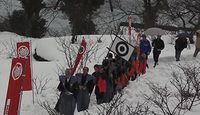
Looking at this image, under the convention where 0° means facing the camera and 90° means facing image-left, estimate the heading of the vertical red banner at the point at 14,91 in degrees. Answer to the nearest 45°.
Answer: approximately 0°

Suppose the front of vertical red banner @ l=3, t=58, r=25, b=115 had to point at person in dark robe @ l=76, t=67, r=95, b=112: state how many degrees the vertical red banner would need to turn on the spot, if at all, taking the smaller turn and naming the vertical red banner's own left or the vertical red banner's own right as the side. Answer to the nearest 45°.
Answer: approximately 135° to the vertical red banner's own left

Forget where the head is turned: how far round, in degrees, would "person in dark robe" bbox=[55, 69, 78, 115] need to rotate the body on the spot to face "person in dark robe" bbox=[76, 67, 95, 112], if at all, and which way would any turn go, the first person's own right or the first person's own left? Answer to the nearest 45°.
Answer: approximately 135° to the first person's own left

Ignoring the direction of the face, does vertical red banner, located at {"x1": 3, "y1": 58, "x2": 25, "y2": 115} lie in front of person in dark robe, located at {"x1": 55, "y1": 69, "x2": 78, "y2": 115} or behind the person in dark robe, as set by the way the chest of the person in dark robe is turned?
in front

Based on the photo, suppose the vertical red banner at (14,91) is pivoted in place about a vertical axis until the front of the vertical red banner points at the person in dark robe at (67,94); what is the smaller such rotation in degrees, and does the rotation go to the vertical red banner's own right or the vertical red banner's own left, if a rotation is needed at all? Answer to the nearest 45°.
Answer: approximately 135° to the vertical red banner's own left

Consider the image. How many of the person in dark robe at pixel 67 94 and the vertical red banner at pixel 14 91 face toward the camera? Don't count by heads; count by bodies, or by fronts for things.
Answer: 2

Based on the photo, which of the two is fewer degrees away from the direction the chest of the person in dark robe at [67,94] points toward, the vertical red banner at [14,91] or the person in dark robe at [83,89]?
the vertical red banner
